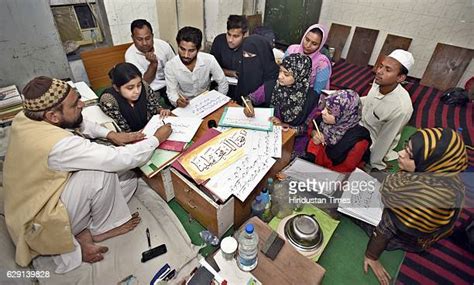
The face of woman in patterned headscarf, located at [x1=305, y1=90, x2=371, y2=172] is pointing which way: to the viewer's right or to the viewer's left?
to the viewer's left

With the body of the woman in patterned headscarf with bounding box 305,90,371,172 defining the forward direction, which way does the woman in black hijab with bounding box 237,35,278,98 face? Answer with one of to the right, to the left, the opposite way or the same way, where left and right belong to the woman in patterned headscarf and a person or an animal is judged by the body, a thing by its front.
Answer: to the left

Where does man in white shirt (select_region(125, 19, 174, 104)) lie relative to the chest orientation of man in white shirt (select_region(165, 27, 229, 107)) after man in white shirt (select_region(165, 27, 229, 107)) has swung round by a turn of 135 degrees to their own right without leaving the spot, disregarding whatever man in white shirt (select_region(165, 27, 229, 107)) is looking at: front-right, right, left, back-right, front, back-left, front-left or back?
front

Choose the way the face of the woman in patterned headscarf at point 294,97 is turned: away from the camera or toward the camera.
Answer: toward the camera

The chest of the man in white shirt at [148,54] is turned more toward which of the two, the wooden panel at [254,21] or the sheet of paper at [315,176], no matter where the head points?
the sheet of paper

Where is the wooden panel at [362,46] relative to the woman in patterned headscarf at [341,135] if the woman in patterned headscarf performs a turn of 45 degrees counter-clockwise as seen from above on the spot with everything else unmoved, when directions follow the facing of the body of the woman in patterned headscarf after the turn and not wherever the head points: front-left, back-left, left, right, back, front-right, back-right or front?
back-right

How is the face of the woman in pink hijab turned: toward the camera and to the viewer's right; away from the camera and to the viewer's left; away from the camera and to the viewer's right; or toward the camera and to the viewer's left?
toward the camera and to the viewer's left

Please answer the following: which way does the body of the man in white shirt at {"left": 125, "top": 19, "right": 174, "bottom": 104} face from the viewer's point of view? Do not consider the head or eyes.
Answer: toward the camera

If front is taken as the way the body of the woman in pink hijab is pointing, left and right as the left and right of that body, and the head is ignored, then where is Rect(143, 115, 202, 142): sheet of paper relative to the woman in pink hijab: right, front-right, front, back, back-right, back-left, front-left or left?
front

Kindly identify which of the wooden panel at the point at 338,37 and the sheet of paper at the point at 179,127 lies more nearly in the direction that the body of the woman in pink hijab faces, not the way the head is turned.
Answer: the sheet of paper

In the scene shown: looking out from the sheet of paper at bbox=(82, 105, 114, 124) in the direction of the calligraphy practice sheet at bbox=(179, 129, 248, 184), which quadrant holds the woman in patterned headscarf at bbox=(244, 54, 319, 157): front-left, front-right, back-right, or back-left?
front-left

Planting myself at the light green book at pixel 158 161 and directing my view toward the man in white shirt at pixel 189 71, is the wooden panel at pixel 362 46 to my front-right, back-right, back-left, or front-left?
front-right

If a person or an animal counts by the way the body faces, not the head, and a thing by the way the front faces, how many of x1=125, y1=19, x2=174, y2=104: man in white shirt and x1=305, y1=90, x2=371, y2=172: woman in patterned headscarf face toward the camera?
1

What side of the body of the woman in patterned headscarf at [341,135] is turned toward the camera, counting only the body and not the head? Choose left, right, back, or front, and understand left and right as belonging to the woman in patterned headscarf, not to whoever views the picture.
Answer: left

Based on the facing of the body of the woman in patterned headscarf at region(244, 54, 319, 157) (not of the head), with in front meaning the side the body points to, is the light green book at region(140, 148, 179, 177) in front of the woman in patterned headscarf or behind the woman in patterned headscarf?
in front

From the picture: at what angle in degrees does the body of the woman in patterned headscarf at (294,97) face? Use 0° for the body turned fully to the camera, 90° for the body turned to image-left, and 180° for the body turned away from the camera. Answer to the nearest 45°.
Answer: approximately 45°

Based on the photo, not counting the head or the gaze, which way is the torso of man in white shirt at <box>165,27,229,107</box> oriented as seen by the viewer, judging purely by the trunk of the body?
toward the camera

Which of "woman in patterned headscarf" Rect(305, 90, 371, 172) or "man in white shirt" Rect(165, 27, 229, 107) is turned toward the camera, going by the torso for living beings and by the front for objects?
the man in white shirt
